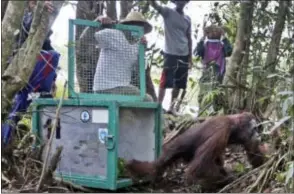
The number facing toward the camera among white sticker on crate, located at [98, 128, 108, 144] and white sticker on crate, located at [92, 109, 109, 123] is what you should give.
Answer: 2

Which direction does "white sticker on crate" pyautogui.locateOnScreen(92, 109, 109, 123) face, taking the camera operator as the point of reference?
facing the viewer

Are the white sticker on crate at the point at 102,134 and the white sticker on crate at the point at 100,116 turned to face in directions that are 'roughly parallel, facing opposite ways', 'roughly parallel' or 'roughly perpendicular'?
roughly parallel

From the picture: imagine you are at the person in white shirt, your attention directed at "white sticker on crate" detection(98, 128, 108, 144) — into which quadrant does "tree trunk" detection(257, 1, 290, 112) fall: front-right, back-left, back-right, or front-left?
back-left

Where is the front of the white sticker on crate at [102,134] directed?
toward the camera

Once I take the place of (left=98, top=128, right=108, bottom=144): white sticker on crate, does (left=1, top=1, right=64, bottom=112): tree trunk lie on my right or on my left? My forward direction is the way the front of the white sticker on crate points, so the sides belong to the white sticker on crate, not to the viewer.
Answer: on my right
